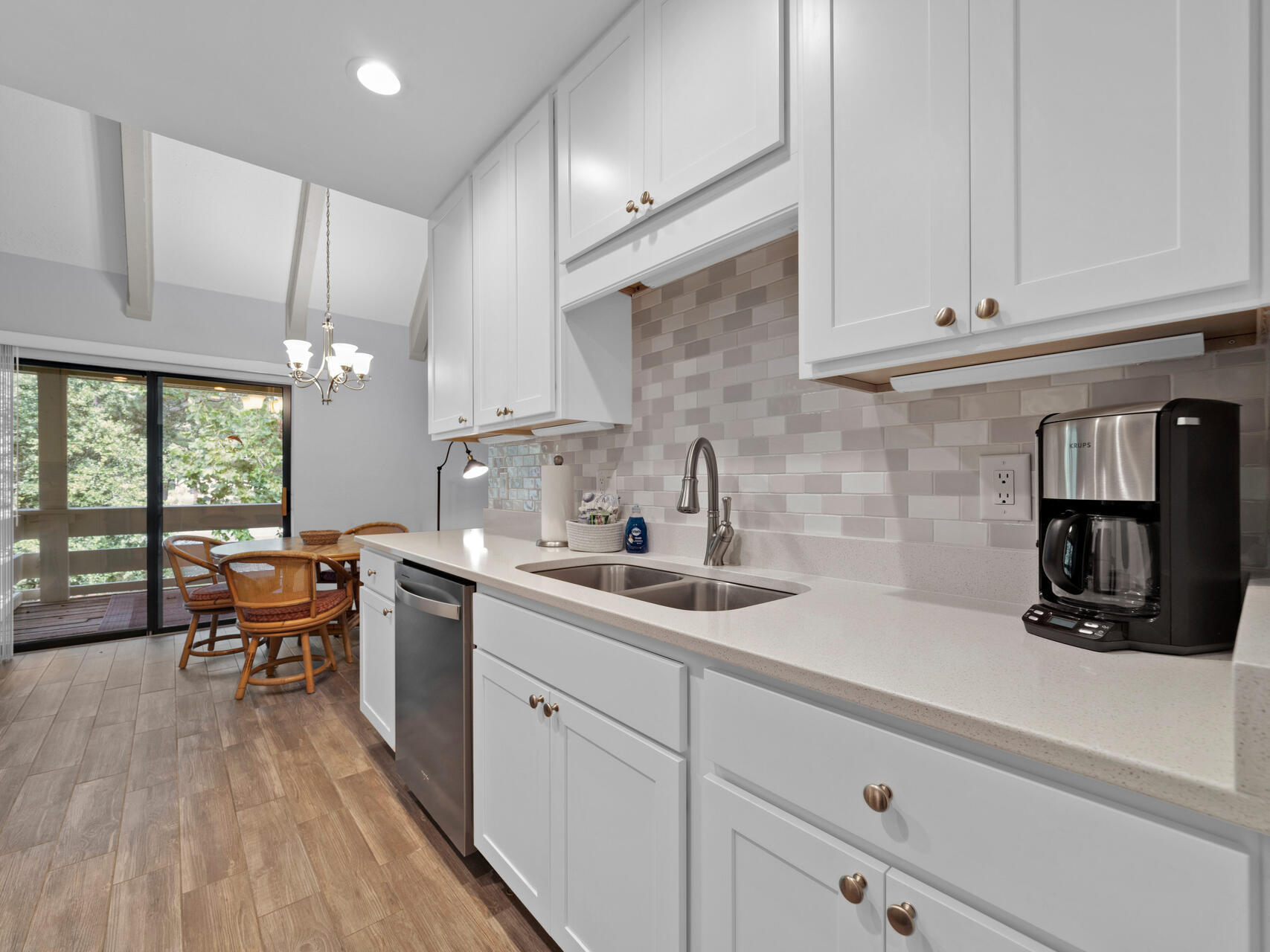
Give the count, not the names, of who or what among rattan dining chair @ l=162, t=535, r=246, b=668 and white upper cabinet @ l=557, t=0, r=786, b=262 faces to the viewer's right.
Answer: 1

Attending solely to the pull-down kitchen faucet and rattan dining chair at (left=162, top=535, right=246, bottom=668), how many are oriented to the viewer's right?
1

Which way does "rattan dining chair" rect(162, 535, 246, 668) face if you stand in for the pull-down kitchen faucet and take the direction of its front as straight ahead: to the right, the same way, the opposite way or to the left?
the opposite way

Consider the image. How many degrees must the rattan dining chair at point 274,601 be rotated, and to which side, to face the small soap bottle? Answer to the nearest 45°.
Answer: approximately 90° to its right

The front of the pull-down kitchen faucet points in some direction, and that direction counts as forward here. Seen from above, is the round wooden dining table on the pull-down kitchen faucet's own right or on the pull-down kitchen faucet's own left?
on the pull-down kitchen faucet's own right

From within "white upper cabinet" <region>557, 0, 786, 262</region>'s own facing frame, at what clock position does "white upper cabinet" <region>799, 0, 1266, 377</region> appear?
"white upper cabinet" <region>799, 0, 1266, 377</region> is roughly at 9 o'clock from "white upper cabinet" <region>557, 0, 786, 262</region>.

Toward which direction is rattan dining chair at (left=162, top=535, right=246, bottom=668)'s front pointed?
to the viewer's right
